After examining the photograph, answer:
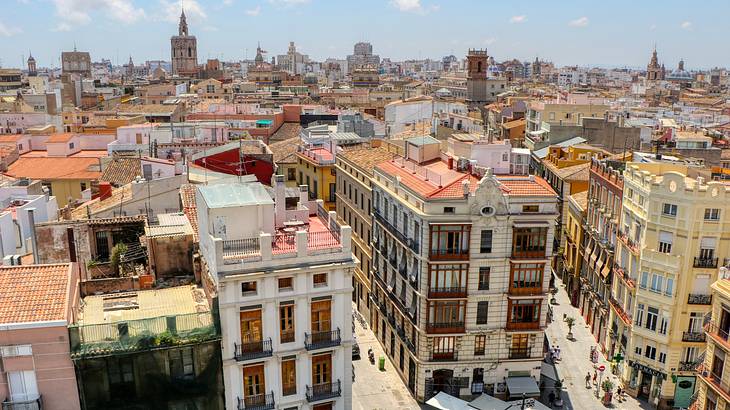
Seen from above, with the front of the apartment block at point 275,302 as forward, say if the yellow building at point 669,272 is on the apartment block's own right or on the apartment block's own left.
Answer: on the apartment block's own left

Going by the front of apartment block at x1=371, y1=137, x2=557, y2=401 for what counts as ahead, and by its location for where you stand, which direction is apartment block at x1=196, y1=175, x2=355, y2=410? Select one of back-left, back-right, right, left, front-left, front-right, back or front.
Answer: front-right

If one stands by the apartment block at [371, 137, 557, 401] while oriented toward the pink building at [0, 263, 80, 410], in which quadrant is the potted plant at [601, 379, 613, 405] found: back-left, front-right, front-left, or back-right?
back-left

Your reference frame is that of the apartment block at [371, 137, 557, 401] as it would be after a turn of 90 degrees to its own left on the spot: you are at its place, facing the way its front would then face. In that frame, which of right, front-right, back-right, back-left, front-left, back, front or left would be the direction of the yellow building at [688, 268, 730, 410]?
front-right

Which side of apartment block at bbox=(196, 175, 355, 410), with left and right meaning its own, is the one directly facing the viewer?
front

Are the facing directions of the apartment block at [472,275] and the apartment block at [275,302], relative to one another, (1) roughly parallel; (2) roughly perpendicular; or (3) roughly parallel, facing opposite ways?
roughly parallel

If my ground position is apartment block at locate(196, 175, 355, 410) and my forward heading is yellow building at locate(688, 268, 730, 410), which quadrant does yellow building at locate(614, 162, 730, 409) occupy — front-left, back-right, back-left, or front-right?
front-left

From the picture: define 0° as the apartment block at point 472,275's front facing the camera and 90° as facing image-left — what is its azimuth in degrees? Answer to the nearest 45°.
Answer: approximately 0°

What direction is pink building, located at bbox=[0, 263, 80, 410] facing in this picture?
toward the camera

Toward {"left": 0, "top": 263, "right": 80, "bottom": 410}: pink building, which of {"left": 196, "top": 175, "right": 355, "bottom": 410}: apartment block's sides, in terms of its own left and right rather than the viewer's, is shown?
right

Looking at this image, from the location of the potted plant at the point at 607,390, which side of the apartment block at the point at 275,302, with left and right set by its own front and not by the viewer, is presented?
left

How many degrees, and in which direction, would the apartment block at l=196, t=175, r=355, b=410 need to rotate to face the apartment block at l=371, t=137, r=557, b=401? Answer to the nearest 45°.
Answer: approximately 135° to its left
